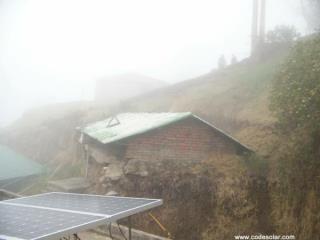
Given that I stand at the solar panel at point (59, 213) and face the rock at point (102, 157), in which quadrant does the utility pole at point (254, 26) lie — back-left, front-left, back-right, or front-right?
front-right

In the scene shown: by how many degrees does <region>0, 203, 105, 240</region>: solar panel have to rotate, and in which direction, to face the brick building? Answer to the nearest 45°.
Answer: approximately 180°

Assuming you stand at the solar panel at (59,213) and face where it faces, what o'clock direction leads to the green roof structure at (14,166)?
The green roof structure is roughly at 4 o'clock from the solar panel.

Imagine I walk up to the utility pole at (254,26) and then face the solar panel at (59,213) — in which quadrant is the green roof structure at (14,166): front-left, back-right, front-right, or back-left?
front-right

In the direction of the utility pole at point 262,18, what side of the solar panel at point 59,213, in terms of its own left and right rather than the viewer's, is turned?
back

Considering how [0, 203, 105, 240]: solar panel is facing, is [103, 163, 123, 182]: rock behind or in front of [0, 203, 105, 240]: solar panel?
behind

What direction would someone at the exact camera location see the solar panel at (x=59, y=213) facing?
facing the viewer and to the left of the viewer

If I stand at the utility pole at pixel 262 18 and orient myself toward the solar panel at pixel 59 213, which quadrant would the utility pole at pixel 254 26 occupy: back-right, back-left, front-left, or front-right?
front-right

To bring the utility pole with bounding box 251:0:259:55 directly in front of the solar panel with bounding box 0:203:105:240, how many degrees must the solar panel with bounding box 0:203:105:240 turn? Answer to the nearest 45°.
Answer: approximately 180°

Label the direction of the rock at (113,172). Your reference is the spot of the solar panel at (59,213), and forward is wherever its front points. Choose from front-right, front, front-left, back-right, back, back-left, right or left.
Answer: back-right

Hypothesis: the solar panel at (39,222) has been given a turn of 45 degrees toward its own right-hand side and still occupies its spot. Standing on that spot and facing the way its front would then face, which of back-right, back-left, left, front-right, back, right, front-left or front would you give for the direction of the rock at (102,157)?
right

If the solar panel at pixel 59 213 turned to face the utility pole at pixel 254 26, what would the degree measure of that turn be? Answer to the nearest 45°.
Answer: approximately 180°

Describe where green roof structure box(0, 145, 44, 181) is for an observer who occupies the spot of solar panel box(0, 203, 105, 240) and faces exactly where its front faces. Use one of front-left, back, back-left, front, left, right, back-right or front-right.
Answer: back-right
